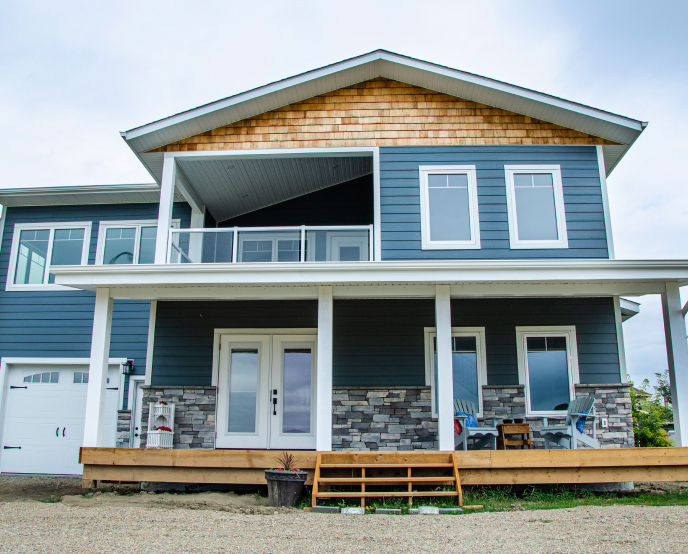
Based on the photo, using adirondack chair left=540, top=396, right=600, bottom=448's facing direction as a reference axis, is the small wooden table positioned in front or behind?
in front

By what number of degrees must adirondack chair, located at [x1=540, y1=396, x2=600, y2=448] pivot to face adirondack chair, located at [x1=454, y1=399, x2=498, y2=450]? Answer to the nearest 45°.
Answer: approximately 45° to its right

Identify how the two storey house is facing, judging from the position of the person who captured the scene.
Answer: facing the viewer

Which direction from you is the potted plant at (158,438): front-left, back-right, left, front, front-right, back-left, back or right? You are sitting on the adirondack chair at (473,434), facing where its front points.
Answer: back-right

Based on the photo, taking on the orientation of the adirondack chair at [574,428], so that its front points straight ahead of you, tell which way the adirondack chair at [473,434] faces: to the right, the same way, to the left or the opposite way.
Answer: to the left

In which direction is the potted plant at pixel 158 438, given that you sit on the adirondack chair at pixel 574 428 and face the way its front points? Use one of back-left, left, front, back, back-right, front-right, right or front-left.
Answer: front-right

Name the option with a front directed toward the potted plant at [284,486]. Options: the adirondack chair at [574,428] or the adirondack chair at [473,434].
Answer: the adirondack chair at [574,428]

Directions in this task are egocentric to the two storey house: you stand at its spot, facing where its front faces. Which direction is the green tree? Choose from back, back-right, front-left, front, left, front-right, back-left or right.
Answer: back-left

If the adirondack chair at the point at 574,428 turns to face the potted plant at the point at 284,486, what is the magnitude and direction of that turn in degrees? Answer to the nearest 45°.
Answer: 0° — it already faces it

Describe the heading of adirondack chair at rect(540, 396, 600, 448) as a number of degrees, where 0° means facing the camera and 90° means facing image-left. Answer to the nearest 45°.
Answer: approximately 45°

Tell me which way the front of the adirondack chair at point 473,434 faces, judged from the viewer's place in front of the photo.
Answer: facing the viewer and to the right of the viewer

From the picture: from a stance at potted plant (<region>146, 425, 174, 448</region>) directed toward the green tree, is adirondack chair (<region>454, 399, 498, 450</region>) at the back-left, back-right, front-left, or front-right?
front-right

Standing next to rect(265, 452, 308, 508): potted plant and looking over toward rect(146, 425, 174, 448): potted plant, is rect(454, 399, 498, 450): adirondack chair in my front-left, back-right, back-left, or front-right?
back-right
